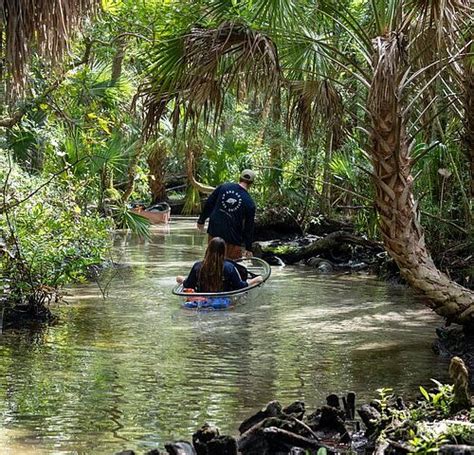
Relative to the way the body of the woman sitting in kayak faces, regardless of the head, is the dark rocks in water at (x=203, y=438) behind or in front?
behind

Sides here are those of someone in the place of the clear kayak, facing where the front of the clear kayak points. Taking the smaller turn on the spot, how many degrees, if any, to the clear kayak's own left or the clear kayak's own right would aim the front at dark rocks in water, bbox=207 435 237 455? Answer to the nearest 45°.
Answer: approximately 135° to the clear kayak's own right

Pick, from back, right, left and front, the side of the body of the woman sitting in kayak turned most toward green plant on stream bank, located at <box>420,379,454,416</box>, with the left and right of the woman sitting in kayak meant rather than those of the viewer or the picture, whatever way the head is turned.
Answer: back

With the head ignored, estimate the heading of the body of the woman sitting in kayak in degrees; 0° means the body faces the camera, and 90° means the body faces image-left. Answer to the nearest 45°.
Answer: approximately 180°

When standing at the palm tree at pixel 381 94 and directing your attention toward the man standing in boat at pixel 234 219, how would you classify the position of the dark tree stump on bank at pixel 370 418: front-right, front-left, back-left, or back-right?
back-left

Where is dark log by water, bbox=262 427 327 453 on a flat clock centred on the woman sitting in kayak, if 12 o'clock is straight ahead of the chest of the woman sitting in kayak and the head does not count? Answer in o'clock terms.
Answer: The dark log by water is roughly at 6 o'clock from the woman sitting in kayak.

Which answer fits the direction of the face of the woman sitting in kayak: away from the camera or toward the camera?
away from the camera

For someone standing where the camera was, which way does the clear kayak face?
facing away from the viewer and to the right of the viewer

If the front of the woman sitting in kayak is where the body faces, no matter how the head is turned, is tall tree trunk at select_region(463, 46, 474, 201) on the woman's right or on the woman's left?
on the woman's right

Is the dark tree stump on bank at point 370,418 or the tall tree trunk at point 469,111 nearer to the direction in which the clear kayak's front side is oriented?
the tall tree trunk

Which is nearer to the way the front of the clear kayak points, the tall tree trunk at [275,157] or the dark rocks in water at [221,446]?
the tall tree trunk

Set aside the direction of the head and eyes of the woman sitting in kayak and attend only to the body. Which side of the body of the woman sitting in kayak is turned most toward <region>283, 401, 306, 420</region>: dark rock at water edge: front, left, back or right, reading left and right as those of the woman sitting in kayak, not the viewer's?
back
